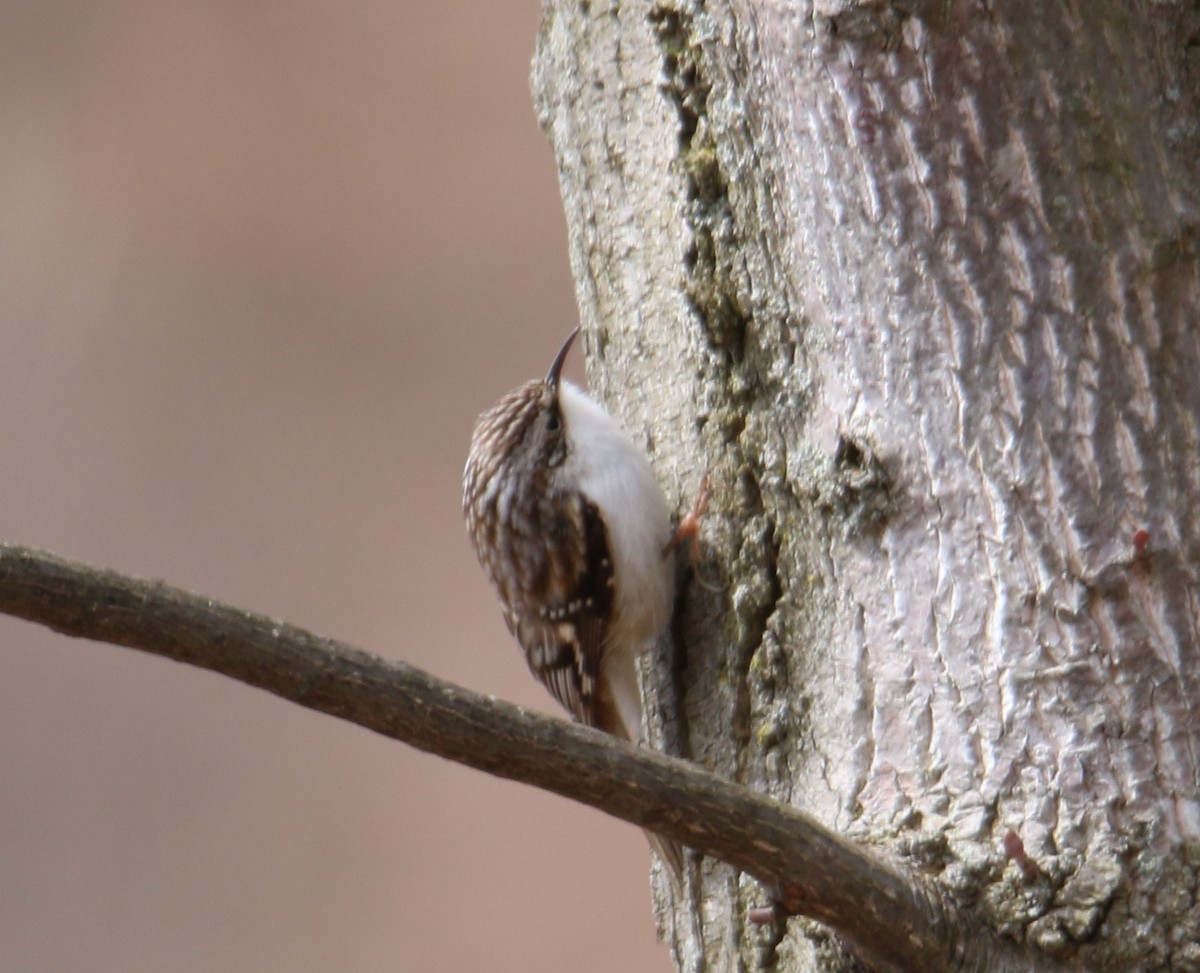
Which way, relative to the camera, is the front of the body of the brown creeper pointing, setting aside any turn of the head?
to the viewer's right

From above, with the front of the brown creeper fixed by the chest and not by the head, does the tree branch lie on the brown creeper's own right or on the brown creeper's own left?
on the brown creeper's own right
